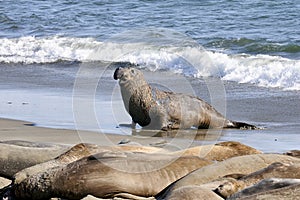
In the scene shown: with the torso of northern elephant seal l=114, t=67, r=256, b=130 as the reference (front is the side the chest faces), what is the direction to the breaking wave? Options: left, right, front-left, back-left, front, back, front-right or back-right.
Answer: right

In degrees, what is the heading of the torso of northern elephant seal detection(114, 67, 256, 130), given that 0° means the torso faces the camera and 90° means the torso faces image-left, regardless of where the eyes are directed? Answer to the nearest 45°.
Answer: approximately 90°

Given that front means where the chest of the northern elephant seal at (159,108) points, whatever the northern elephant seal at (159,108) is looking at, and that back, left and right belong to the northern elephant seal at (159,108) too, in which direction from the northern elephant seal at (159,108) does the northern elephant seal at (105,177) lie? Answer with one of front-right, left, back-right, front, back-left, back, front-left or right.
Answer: left
